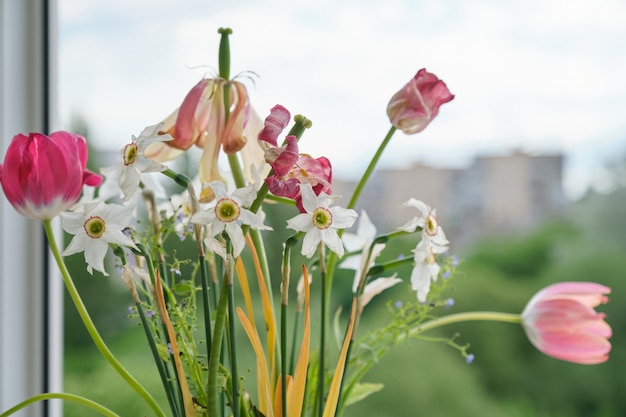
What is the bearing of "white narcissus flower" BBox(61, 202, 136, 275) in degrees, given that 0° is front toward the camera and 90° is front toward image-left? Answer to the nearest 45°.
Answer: approximately 0°

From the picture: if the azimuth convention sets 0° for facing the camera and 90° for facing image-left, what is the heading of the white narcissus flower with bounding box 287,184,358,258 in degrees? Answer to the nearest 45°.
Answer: approximately 0°

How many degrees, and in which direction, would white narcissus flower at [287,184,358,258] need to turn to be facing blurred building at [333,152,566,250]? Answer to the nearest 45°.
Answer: approximately 180°
